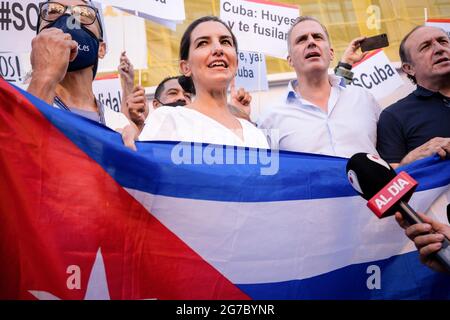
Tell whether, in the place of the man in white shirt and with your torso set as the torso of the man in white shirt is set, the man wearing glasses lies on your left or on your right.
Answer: on your right

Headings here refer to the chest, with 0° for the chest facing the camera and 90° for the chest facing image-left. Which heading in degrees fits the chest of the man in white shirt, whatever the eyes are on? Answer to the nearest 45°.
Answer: approximately 0°
